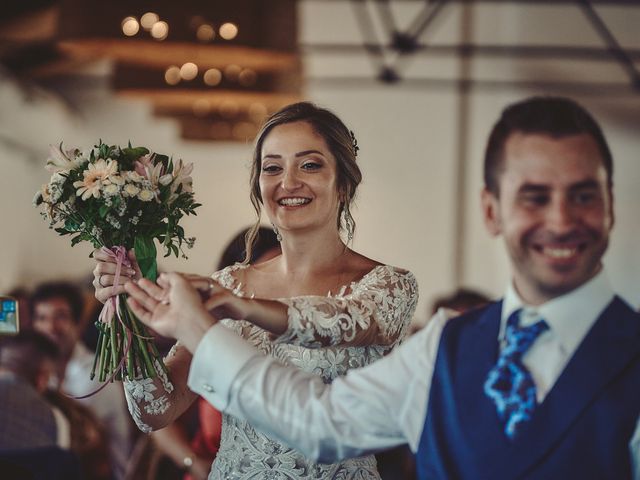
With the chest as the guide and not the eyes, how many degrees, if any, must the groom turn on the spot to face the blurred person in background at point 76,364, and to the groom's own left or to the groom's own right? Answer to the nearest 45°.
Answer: approximately 135° to the groom's own right

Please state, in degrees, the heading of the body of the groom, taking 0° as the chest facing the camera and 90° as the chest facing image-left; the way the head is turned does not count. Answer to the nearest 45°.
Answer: approximately 0°

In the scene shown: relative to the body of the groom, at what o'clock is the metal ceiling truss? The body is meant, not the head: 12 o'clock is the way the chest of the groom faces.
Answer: The metal ceiling truss is roughly at 6 o'clock from the groom.

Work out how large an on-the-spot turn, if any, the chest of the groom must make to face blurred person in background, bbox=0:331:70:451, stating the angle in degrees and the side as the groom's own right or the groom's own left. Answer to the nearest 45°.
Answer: approximately 135° to the groom's own right
